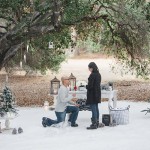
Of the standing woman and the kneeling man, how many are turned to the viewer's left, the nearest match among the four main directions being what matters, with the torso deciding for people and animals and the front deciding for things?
1

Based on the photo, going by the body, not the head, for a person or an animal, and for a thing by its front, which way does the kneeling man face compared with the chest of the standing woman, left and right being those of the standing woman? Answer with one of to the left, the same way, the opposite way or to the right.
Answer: the opposite way

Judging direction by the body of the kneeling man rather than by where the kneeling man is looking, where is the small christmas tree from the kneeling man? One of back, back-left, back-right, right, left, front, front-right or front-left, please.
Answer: back

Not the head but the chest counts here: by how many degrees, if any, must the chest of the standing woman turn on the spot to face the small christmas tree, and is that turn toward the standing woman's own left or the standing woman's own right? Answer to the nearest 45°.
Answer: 0° — they already face it

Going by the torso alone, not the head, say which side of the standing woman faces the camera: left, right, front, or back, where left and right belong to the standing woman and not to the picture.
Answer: left

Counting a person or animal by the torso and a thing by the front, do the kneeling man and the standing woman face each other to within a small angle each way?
yes

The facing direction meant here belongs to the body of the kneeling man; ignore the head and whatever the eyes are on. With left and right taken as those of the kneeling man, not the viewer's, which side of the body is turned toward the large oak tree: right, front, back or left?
left

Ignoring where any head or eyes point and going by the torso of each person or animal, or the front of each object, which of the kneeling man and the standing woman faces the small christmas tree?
the standing woman

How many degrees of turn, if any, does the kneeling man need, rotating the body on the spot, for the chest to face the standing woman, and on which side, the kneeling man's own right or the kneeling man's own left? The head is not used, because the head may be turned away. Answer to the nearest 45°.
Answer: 0° — they already face them

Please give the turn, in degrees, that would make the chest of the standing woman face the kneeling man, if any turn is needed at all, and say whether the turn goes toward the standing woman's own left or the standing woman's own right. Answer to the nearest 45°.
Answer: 0° — they already face them

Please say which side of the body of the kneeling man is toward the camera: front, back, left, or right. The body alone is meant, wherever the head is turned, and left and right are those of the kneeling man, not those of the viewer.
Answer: right
